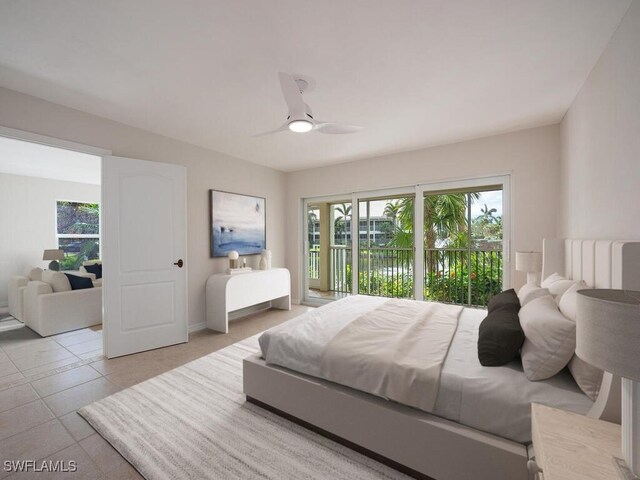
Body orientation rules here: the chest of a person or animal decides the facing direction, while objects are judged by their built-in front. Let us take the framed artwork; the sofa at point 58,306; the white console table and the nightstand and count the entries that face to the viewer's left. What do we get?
1

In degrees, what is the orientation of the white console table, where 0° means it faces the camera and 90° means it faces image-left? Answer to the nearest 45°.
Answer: approximately 315°

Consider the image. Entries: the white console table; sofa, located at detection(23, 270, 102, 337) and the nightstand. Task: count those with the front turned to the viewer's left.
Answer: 1

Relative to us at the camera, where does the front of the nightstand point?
facing to the left of the viewer

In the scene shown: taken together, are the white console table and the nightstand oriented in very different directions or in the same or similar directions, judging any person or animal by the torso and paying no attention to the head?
very different directions

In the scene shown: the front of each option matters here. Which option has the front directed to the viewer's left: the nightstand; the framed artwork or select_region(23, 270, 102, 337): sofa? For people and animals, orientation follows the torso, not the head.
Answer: the nightstand

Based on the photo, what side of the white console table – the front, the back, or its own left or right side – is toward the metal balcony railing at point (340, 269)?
left

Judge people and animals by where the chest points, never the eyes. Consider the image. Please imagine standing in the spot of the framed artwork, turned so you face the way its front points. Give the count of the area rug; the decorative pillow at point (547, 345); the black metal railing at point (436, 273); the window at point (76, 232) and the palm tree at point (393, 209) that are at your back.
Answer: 1

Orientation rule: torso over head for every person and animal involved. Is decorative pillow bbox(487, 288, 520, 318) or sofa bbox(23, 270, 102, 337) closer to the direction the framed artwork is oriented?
the decorative pillow

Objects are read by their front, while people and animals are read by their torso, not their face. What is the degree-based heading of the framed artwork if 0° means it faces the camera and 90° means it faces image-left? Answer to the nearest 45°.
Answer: approximately 315°

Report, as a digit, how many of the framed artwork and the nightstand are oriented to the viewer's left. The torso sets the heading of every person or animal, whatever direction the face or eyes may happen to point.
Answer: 1
